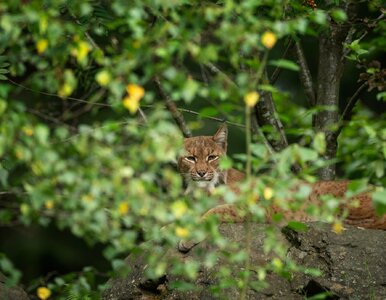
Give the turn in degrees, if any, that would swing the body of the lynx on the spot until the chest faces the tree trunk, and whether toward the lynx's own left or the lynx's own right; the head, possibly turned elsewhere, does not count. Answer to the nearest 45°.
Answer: approximately 180°

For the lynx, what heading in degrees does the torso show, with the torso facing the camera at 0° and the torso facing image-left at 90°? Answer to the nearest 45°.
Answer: approximately 45°

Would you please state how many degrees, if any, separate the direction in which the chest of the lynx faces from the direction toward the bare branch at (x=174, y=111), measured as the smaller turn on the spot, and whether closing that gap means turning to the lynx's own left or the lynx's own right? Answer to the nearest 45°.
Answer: approximately 90° to the lynx's own right

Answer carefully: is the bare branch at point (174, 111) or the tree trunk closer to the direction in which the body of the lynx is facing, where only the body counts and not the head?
the bare branch
